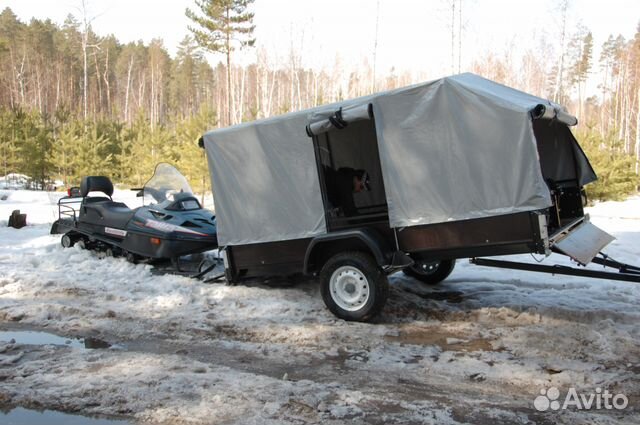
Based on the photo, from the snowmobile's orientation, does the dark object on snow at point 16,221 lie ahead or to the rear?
to the rear

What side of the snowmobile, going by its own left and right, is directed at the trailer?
front

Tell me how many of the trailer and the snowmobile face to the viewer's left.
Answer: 0

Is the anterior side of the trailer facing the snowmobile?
no

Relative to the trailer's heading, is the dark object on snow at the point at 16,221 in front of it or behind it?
behind

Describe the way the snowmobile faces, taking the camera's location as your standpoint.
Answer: facing the viewer and to the right of the viewer
